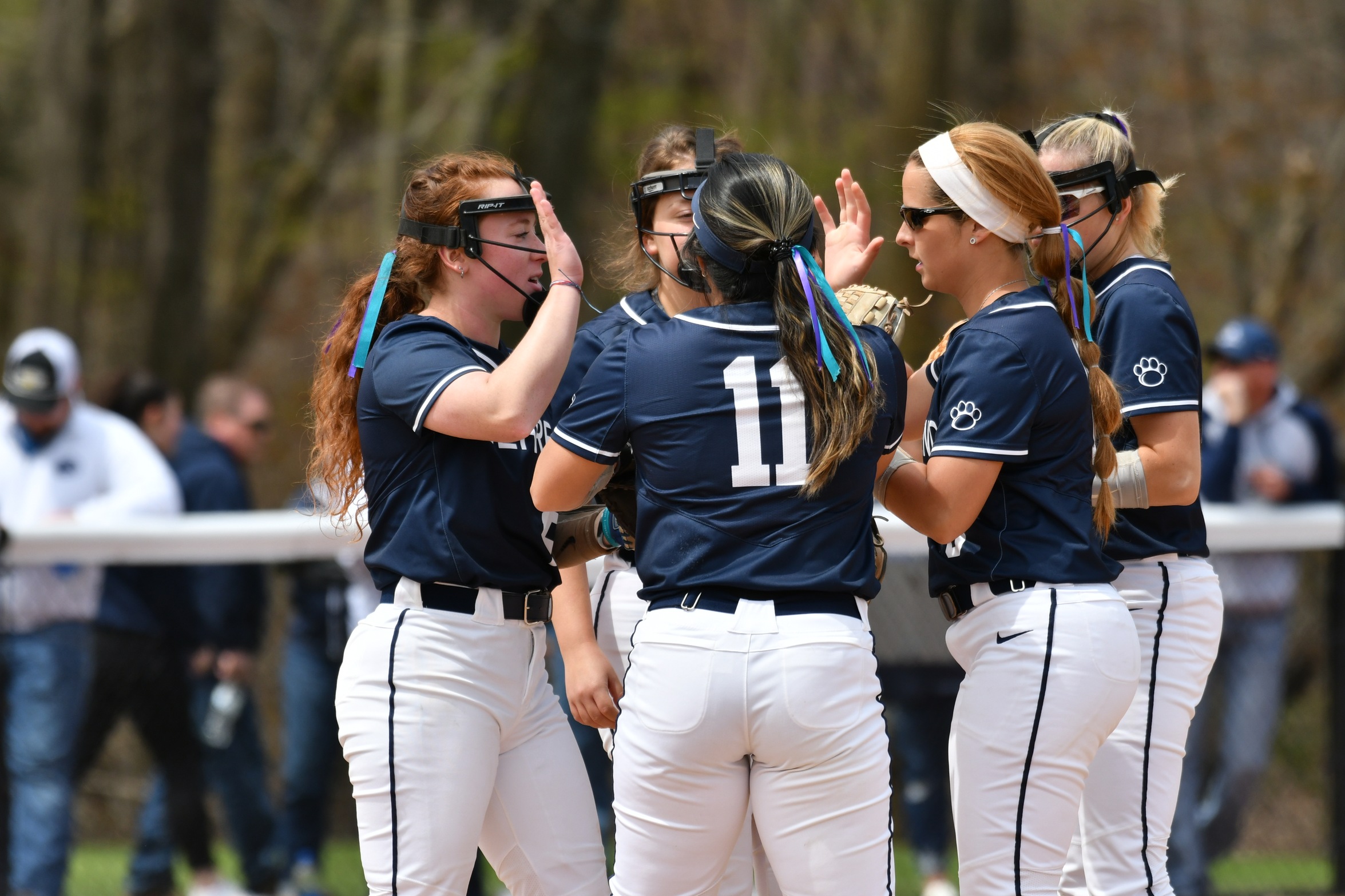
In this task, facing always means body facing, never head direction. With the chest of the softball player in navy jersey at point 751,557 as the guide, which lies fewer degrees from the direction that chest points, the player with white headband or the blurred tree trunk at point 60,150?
the blurred tree trunk

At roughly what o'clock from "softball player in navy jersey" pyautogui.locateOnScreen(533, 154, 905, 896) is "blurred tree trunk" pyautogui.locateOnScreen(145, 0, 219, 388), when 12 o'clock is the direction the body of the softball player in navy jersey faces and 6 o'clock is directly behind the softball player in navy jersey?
The blurred tree trunk is roughly at 11 o'clock from the softball player in navy jersey.

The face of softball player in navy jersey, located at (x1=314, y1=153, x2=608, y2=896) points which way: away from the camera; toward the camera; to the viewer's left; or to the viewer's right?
to the viewer's right

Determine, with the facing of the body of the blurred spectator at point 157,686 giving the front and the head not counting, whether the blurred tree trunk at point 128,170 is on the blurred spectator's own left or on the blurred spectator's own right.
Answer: on the blurred spectator's own left

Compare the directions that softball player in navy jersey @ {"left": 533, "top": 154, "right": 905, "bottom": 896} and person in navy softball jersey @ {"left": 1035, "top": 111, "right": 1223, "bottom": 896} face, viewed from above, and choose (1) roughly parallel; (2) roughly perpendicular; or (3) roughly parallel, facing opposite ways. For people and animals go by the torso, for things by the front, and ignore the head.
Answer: roughly perpendicular

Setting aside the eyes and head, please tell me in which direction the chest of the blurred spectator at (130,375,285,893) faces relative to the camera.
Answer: to the viewer's right

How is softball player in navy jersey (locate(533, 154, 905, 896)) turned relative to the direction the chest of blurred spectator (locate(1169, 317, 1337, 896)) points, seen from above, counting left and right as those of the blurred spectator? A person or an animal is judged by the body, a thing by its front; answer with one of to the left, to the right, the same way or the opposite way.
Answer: the opposite way

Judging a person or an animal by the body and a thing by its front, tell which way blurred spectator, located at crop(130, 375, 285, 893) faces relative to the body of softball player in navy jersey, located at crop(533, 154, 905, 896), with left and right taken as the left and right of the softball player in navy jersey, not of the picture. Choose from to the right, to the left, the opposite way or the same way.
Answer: to the right

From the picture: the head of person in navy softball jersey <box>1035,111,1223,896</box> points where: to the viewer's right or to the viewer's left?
to the viewer's left

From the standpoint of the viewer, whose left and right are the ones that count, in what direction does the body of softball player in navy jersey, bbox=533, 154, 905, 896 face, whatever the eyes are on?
facing away from the viewer

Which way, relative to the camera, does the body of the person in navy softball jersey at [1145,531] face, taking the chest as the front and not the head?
to the viewer's left

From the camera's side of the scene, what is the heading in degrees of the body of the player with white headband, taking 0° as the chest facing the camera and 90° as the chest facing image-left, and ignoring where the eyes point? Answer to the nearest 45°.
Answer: approximately 90°

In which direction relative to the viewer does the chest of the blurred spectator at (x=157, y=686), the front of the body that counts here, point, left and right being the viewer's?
facing to the right of the viewer
